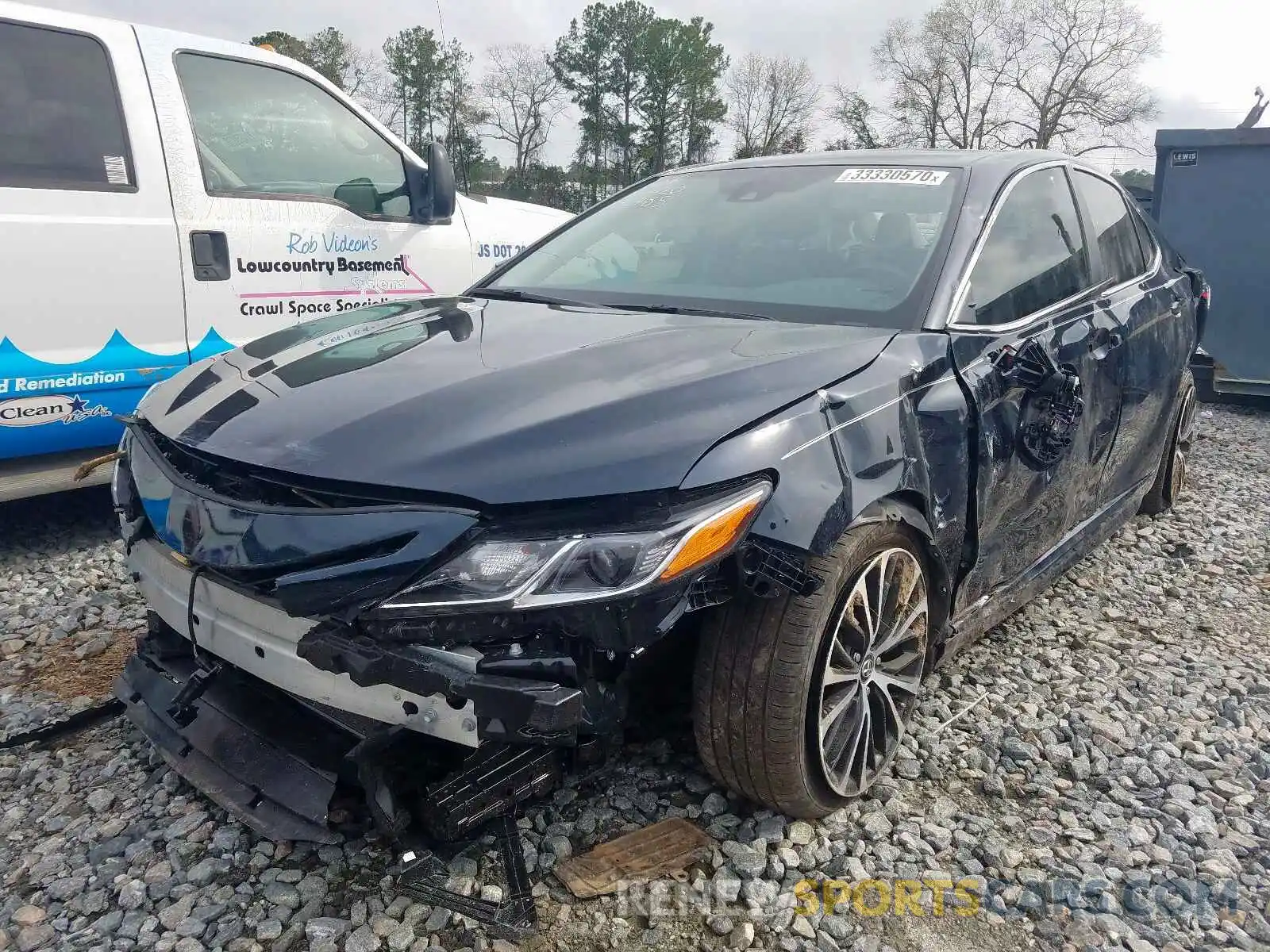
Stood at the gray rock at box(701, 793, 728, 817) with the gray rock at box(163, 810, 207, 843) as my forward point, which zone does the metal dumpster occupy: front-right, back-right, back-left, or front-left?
back-right

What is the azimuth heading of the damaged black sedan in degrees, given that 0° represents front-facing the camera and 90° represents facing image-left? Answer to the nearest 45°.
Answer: approximately 45°

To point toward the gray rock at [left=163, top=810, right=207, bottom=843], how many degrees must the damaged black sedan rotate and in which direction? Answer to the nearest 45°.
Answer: approximately 45° to its right

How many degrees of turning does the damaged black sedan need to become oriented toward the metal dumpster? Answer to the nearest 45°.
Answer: approximately 180°

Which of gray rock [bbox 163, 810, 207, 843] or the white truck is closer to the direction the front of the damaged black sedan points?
the gray rock
